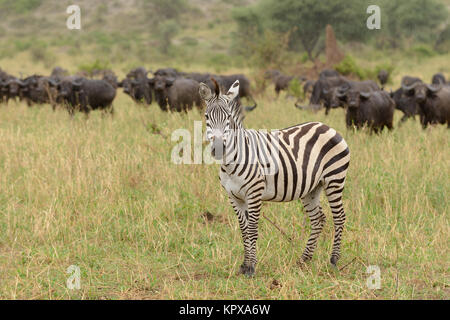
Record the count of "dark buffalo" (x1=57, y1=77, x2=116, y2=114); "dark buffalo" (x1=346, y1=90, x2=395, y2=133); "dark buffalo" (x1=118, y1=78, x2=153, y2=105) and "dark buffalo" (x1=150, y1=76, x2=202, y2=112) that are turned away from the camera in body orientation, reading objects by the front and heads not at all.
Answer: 0

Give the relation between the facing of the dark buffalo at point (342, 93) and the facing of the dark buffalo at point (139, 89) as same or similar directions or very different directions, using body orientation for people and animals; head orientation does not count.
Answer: same or similar directions

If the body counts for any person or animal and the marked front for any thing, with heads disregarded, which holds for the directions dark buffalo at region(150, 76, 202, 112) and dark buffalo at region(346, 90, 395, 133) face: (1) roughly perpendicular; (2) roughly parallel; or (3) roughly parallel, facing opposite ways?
roughly parallel

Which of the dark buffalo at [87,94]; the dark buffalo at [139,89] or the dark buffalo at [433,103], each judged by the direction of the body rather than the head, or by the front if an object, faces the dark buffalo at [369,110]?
the dark buffalo at [433,103]

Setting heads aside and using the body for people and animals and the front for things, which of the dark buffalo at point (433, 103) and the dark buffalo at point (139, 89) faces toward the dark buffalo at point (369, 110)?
the dark buffalo at point (433, 103)

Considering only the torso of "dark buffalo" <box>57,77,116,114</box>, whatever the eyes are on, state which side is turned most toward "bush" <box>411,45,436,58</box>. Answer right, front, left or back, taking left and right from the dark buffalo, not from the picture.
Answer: back

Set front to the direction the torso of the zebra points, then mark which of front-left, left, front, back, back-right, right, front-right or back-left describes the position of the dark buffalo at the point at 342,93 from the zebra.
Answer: back-right

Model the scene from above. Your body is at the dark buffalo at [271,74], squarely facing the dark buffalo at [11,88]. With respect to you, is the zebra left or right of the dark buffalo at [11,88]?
left

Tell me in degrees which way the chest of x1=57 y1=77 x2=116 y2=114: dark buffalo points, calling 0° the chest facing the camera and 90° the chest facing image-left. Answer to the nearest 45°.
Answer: approximately 45°

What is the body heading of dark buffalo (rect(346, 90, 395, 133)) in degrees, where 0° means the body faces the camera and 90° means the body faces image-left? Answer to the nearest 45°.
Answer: approximately 45°

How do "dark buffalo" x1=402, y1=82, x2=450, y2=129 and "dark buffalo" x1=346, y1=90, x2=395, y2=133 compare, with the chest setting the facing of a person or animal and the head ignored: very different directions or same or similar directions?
same or similar directions

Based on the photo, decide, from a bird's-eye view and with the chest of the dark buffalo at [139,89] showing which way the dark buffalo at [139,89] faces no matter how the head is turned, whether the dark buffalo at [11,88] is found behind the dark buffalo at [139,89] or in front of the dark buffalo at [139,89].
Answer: in front

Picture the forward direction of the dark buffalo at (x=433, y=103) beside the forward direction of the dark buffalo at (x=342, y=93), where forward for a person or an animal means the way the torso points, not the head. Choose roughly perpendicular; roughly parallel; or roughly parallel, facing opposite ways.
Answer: roughly parallel

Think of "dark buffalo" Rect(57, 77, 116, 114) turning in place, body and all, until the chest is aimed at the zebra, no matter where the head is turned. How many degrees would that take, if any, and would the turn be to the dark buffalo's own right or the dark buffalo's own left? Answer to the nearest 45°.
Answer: approximately 45° to the dark buffalo's own left
